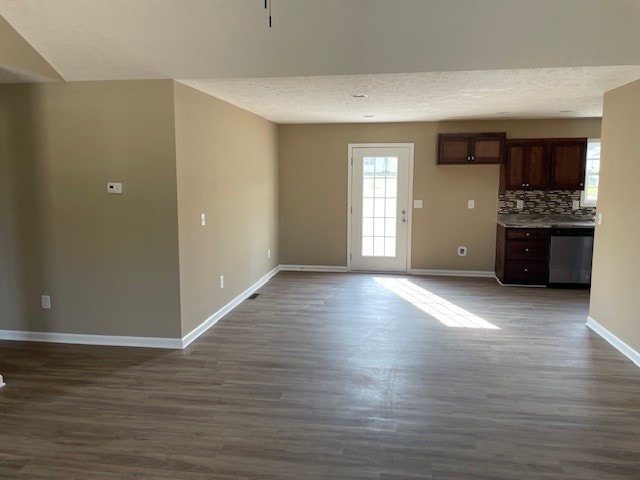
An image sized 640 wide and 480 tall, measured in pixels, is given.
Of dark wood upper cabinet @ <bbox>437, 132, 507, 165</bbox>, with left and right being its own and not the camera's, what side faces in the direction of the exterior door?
right

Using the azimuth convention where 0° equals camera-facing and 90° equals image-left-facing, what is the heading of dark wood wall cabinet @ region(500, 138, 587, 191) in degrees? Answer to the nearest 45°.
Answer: approximately 0°

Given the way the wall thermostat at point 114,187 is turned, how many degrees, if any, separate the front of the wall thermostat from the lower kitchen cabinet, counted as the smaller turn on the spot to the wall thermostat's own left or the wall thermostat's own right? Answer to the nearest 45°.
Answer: approximately 90° to the wall thermostat's own left

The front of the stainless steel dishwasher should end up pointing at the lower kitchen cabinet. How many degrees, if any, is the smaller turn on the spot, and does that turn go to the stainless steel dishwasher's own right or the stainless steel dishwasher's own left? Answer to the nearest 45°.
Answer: approximately 90° to the stainless steel dishwasher's own right
